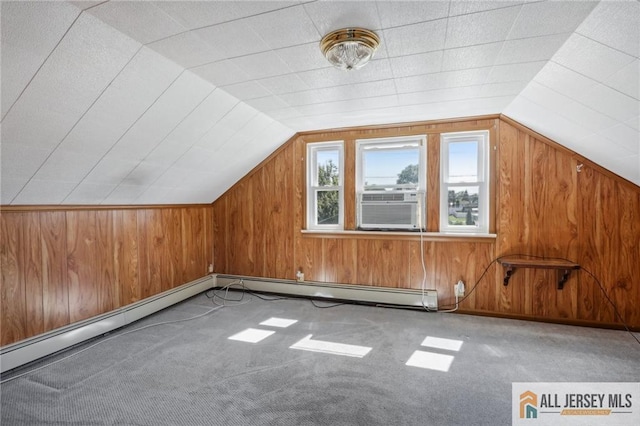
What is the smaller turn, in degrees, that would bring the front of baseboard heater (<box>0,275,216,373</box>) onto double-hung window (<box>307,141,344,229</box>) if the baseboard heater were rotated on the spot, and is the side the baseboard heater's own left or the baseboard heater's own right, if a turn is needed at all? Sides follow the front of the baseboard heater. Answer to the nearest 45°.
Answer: approximately 45° to the baseboard heater's own left

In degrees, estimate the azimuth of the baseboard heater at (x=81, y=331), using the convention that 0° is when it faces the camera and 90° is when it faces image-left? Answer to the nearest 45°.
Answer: approximately 315°

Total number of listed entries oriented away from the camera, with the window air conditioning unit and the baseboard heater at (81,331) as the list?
0

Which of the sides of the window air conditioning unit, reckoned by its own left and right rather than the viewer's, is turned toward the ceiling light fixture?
front

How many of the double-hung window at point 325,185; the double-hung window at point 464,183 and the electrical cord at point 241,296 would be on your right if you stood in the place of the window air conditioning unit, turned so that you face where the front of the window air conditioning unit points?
2

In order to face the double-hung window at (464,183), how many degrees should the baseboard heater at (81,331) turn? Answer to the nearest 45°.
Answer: approximately 45° to its left

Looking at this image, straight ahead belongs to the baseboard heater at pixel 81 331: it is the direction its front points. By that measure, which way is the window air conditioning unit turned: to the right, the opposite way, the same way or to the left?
to the right

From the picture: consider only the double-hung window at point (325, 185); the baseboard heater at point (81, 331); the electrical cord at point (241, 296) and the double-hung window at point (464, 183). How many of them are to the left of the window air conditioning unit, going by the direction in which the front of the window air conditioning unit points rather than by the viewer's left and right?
1

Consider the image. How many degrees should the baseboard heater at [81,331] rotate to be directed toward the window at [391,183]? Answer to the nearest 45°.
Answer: approximately 45° to its left

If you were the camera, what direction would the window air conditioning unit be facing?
facing the viewer

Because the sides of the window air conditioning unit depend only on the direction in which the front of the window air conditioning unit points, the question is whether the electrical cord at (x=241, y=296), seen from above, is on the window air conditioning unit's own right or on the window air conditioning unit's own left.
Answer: on the window air conditioning unit's own right

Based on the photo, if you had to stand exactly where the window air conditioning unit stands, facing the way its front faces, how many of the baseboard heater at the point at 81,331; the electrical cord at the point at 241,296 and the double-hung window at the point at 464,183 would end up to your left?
1

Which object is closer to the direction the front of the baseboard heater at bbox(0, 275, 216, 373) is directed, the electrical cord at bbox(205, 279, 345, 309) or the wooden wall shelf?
the wooden wall shelf

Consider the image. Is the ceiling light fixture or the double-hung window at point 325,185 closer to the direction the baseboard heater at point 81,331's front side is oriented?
the ceiling light fixture

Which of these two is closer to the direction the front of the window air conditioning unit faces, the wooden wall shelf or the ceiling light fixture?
the ceiling light fixture

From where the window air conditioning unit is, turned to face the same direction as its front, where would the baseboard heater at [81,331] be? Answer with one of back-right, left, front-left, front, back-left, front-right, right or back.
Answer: front-right
